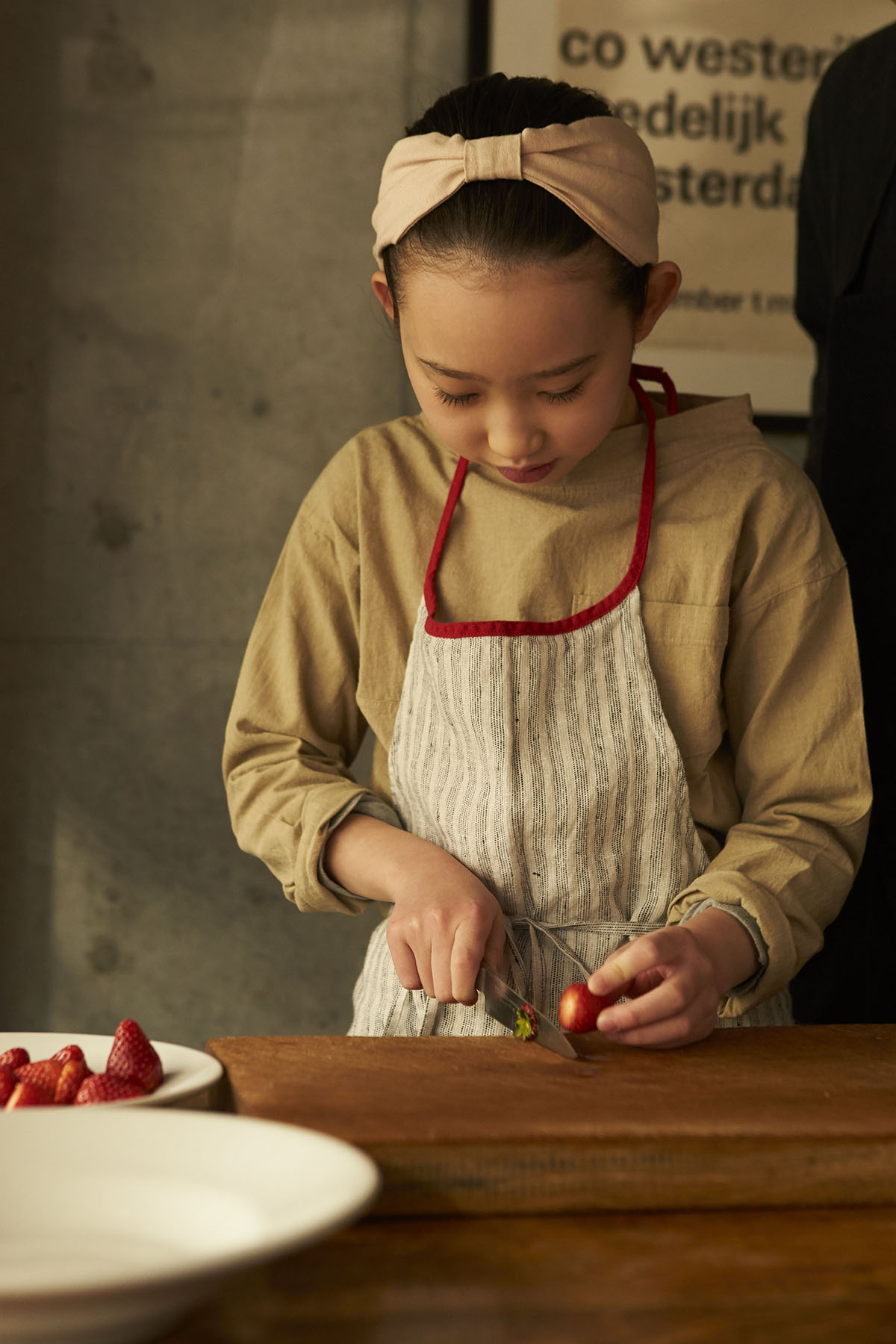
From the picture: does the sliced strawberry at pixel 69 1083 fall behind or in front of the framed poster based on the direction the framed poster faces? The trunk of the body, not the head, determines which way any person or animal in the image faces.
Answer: in front

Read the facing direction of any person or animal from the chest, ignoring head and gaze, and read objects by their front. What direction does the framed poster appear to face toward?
toward the camera

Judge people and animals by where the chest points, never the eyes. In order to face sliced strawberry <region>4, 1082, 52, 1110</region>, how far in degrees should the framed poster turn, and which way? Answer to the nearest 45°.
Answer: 0° — it already faces it

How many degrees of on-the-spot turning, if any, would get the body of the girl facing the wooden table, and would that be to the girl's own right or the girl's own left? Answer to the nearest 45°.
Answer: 0° — they already face it

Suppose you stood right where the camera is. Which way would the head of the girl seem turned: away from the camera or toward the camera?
toward the camera

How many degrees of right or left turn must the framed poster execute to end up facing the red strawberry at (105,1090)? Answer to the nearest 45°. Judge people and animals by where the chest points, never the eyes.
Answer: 0° — it already faces it

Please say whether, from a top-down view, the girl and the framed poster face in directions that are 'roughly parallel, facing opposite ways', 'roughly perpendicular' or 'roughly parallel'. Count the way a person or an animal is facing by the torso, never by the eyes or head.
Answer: roughly parallel

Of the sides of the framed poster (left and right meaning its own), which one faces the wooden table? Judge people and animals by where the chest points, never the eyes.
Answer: front

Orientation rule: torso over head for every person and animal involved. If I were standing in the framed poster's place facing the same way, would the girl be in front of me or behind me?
in front

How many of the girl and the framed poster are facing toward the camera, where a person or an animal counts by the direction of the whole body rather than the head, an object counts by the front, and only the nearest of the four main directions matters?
2
